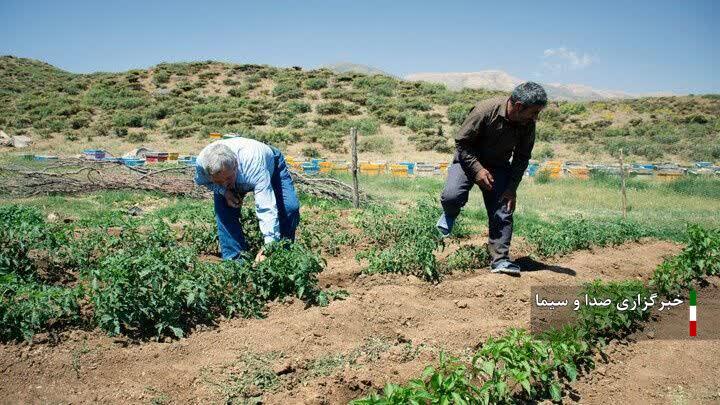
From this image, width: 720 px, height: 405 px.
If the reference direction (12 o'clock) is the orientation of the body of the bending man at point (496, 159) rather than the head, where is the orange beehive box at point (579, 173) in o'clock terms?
The orange beehive box is roughly at 8 o'clock from the bending man.

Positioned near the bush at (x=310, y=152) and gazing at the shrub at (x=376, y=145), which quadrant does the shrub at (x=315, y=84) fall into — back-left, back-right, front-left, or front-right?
front-left

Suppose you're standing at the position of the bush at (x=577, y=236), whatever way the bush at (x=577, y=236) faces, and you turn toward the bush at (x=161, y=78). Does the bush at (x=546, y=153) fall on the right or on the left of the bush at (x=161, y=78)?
right

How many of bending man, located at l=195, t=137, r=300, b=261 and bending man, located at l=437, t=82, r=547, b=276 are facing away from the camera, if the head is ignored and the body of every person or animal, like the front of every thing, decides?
0

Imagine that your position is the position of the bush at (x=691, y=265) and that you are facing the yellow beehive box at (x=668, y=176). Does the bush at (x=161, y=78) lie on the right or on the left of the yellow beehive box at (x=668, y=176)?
left

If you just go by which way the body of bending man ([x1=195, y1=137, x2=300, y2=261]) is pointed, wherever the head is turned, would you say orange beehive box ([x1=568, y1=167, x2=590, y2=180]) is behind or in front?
behind

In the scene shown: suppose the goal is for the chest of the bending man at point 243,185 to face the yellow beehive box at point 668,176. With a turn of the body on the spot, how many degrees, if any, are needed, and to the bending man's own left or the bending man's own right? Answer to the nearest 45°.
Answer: approximately 180°

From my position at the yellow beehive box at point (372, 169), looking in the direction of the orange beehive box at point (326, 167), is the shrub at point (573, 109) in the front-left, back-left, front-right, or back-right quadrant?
back-right

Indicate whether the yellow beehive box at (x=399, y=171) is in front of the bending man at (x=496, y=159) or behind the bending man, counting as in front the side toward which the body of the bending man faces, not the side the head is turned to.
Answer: behind

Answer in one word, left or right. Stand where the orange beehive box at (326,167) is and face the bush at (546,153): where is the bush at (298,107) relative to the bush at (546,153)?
left

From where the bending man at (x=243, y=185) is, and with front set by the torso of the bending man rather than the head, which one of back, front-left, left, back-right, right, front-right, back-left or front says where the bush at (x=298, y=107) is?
back-right

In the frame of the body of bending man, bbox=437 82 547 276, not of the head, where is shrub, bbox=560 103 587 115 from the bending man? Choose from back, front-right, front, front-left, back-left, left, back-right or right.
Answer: back-left

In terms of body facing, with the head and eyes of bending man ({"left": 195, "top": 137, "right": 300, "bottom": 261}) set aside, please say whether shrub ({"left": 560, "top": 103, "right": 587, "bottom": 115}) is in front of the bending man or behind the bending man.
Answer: behind

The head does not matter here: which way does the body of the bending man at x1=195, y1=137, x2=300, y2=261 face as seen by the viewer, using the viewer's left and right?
facing the viewer and to the left of the viewer
